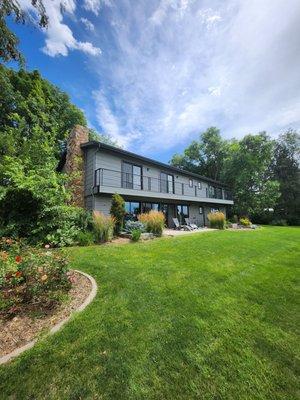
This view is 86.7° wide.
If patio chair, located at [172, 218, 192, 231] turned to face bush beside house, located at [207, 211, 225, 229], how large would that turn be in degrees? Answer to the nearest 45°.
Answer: approximately 45° to its left

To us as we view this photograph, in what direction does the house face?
facing the viewer and to the right of the viewer

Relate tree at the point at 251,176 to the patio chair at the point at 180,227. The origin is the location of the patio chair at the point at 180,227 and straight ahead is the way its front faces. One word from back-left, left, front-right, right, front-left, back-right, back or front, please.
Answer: left

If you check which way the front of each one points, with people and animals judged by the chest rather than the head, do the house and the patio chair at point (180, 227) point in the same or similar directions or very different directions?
same or similar directions

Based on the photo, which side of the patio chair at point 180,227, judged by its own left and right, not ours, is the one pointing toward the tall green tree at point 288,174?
left

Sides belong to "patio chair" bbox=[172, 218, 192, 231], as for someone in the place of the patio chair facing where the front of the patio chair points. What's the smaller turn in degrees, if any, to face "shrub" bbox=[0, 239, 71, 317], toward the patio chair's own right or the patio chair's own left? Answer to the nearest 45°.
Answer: approximately 45° to the patio chair's own right

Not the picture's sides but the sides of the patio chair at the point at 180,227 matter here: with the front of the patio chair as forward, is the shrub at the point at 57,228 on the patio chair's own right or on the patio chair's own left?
on the patio chair's own right

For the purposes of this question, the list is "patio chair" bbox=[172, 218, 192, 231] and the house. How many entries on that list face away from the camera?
0

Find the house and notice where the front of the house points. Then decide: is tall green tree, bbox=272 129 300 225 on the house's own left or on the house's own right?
on the house's own left
